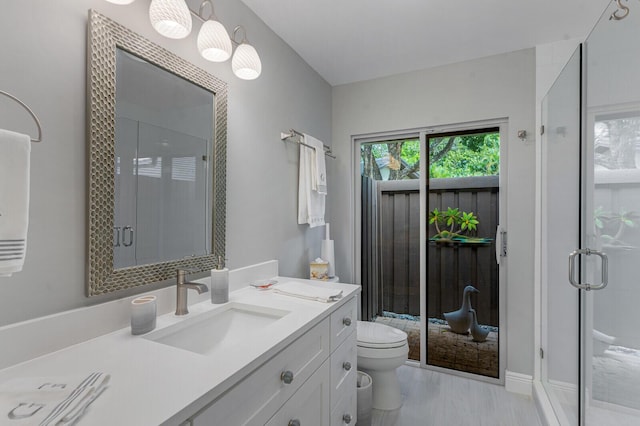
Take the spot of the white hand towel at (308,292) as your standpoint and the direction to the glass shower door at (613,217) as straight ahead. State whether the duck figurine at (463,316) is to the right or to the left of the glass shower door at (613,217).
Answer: left

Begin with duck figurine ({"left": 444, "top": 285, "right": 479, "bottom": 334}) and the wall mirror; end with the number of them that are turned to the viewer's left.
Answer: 0

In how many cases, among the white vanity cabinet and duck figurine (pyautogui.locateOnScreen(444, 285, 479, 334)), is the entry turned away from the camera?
0

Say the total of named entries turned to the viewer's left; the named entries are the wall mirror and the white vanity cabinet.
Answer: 0

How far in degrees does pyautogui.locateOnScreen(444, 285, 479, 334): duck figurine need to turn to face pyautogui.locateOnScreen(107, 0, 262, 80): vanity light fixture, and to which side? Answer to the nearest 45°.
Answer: approximately 135° to its right

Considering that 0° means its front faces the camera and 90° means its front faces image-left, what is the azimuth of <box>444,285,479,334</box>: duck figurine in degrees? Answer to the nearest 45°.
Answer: approximately 270°

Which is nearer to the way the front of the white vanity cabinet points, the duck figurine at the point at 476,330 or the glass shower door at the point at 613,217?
the glass shower door

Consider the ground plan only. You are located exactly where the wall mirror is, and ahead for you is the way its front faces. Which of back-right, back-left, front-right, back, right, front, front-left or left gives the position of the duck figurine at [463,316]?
front-left

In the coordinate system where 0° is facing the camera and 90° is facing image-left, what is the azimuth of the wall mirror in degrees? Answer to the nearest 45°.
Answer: approximately 315°
